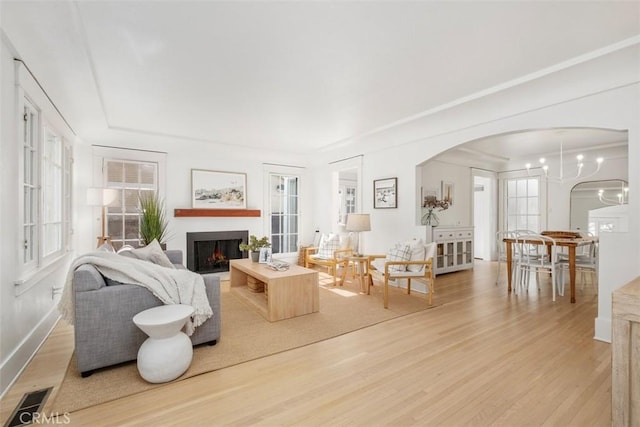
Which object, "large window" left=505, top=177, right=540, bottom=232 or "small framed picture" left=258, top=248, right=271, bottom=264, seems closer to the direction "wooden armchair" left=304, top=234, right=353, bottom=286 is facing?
the small framed picture

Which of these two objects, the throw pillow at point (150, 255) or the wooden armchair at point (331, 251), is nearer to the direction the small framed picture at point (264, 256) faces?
the throw pillow

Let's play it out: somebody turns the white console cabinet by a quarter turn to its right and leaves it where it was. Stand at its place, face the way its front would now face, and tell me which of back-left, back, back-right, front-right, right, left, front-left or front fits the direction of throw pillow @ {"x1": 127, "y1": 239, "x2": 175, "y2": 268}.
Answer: front

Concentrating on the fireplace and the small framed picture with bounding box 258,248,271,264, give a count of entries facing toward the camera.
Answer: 2

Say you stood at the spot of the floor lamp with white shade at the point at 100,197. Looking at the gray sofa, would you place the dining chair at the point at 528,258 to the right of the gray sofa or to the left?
left

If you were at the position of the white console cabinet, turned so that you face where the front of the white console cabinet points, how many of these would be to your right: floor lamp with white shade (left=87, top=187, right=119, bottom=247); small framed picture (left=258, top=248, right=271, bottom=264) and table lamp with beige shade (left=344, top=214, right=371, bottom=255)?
3

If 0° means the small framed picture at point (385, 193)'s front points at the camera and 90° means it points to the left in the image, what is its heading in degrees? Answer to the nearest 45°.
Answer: approximately 45°

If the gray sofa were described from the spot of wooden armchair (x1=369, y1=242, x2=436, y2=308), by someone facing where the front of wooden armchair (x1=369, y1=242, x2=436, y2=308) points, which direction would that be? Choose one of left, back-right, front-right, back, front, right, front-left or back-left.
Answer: front

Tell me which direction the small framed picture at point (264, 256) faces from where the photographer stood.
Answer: facing the viewer

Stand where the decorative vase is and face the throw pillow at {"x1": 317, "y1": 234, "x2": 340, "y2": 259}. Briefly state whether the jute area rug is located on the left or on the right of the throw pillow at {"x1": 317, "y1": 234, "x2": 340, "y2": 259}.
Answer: left

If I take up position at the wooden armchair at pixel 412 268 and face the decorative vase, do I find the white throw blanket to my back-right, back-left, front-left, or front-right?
back-left

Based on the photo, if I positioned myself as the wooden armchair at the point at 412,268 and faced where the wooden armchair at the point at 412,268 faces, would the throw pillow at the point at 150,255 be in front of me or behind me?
in front

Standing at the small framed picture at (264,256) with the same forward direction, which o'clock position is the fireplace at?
The fireplace is roughly at 5 o'clock from the small framed picture.
